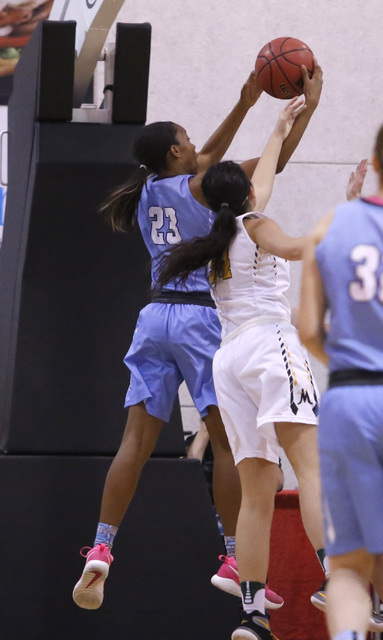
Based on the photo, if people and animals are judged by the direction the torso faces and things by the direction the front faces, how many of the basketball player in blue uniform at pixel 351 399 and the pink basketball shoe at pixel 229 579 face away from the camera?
1

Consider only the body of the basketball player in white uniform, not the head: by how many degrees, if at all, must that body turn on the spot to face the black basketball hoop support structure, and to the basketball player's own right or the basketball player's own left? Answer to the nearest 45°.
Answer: approximately 90° to the basketball player's own left

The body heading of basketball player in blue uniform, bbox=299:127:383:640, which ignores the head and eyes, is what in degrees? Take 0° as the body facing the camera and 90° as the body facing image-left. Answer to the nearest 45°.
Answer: approximately 180°

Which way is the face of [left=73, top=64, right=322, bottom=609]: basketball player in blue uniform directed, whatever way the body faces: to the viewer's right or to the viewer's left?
to the viewer's right

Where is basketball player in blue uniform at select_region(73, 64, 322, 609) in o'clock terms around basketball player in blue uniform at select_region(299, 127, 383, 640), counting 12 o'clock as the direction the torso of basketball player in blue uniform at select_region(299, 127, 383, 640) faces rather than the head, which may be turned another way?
basketball player in blue uniform at select_region(73, 64, 322, 609) is roughly at 11 o'clock from basketball player in blue uniform at select_region(299, 127, 383, 640).
